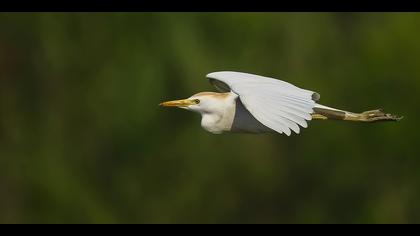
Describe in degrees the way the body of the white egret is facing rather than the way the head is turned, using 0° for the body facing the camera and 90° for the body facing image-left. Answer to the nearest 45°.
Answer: approximately 90°
